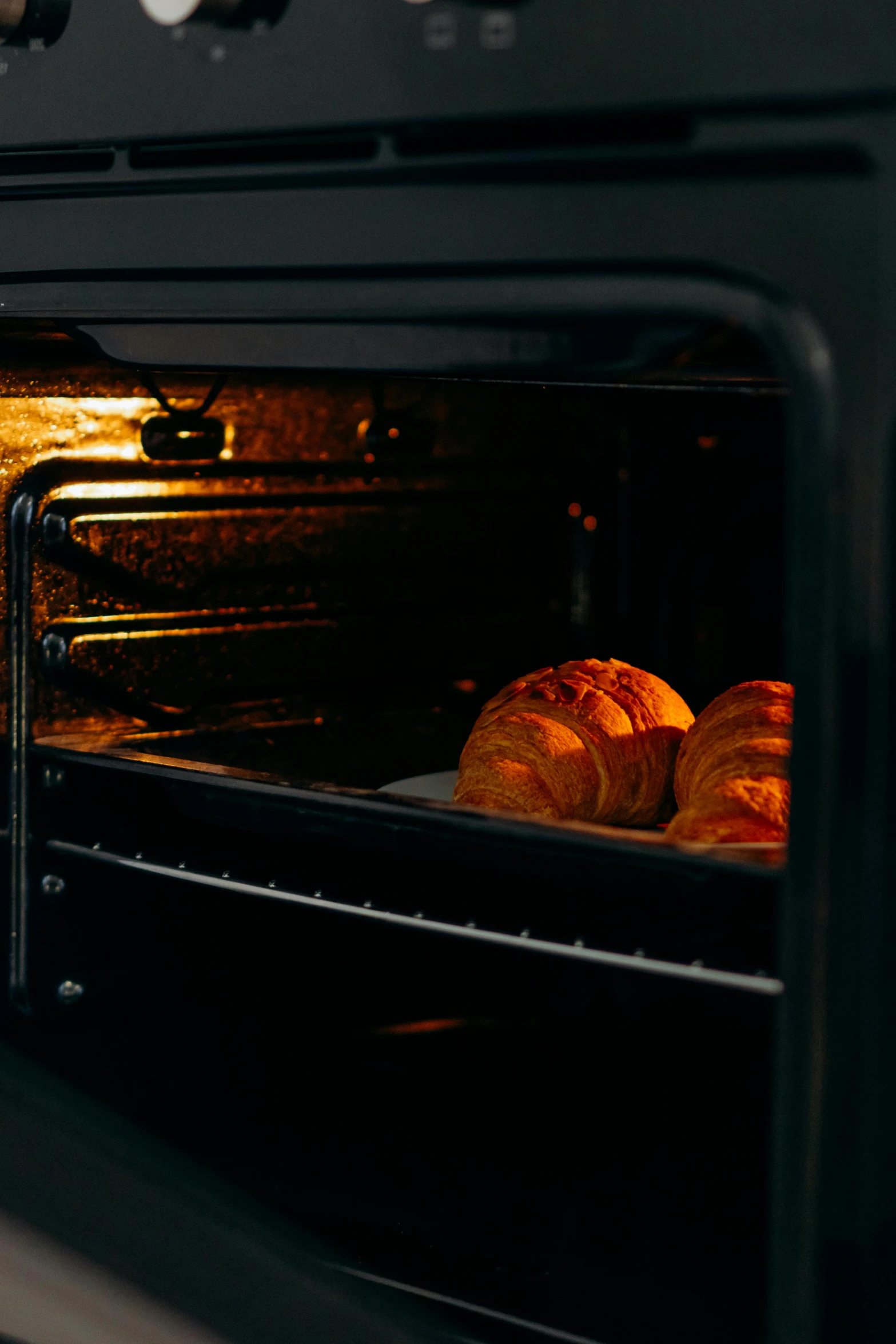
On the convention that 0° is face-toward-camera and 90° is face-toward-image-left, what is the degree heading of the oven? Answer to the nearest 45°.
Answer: approximately 45°
